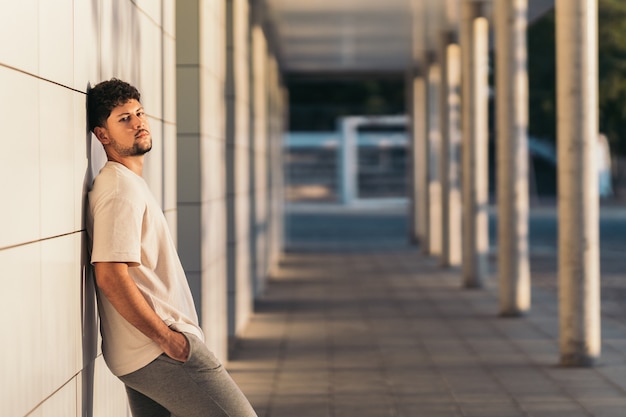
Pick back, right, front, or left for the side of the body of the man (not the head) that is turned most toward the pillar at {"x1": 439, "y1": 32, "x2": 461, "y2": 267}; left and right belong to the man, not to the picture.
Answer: left

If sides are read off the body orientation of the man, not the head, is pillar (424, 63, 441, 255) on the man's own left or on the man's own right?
on the man's own left

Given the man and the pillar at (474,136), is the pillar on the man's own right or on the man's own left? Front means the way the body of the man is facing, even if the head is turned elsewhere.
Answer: on the man's own left

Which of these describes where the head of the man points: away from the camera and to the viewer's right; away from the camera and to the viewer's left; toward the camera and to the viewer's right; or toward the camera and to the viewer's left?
toward the camera and to the viewer's right

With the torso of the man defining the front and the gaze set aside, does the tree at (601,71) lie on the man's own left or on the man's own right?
on the man's own left

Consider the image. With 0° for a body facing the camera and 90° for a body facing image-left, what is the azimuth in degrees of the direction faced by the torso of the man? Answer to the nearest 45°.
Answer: approximately 270°

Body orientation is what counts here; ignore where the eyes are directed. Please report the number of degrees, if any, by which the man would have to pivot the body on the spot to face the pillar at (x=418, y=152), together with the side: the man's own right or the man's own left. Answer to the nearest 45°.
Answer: approximately 90° to the man's own left
